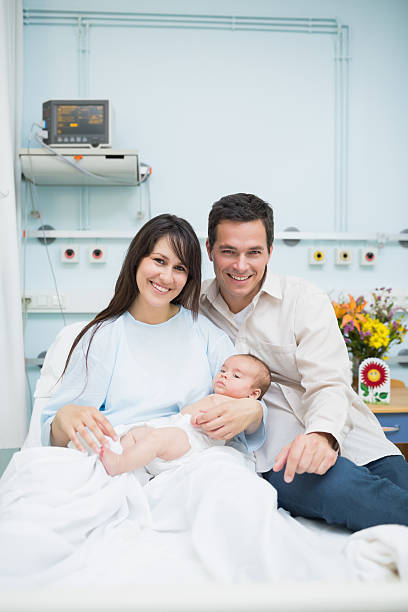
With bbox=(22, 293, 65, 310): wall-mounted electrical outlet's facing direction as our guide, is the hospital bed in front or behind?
in front

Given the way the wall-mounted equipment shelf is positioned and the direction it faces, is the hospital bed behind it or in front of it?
in front

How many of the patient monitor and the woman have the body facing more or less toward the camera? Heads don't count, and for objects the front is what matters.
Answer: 2

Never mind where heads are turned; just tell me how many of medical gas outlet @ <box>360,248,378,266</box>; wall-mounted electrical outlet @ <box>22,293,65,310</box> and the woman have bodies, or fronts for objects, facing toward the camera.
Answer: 3

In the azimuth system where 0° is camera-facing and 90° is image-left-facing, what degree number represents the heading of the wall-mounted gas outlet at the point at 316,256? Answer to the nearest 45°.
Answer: approximately 0°

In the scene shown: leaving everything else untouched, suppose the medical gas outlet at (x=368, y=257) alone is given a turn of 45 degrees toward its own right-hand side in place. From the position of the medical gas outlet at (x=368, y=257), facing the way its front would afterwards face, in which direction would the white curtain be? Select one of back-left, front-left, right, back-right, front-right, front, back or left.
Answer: front

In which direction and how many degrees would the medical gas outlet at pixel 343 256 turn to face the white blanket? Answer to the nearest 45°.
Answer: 0° — it already faces it
